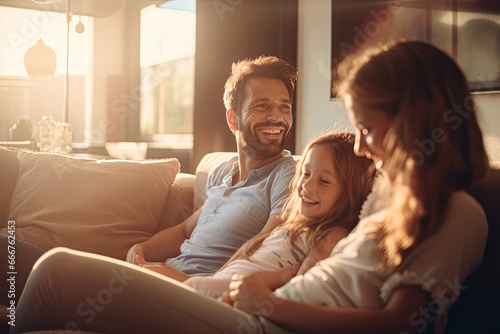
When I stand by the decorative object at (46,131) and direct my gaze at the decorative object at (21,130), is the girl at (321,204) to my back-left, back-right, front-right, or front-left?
back-left

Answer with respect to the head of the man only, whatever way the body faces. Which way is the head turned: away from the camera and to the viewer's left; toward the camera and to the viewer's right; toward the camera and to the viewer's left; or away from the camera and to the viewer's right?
toward the camera and to the viewer's right

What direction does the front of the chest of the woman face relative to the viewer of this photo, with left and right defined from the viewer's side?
facing to the left of the viewer

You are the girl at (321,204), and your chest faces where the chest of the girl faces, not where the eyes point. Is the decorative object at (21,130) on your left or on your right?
on your right

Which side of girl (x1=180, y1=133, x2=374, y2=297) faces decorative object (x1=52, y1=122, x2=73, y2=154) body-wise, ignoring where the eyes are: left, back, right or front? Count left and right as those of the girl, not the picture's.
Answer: right

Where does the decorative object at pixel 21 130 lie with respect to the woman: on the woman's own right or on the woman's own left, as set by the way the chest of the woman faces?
on the woman's own right

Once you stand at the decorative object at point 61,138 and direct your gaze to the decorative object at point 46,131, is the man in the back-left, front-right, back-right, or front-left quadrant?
back-left
